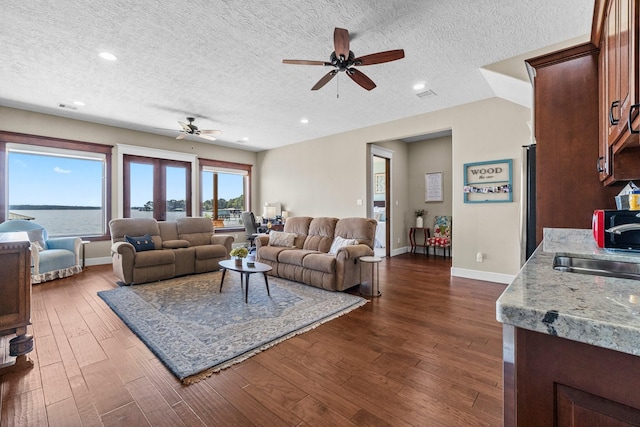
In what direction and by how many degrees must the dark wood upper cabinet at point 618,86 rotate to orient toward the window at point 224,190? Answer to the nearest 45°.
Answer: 0° — it already faces it

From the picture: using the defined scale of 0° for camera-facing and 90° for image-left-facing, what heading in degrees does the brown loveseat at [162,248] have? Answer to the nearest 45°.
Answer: approximately 315°

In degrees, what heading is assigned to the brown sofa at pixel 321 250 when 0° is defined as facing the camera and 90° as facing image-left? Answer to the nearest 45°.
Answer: approximately 45°

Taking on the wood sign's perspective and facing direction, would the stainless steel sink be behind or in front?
in front

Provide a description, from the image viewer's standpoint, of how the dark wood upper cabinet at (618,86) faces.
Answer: facing to the left of the viewer

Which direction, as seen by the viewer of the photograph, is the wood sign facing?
facing the viewer

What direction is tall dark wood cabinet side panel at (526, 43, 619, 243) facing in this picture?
to the viewer's left

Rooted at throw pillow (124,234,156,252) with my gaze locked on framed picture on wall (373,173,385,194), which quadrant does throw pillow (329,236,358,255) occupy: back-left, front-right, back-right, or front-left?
front-right

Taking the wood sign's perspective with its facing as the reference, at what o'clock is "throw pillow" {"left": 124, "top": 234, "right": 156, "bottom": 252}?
The throw pillow is roughly at 2 o'clock from the wood sign.

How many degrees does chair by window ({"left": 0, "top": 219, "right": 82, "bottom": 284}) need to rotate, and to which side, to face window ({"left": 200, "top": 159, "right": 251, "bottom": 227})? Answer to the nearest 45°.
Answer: approximately 45° to its left

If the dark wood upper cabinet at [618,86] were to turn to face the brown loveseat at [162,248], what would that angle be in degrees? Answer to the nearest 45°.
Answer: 0° — it already faces it

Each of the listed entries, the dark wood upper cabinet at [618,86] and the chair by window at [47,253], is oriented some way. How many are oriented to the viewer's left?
1

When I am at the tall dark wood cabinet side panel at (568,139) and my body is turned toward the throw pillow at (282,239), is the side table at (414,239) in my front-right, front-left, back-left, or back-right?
front-right

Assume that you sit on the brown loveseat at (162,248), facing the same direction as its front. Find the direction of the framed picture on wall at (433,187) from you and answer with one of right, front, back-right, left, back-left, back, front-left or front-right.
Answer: front-left

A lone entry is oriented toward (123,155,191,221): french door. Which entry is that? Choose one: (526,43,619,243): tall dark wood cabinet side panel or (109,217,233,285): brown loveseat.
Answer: the tall dark wood cabinet side panel
